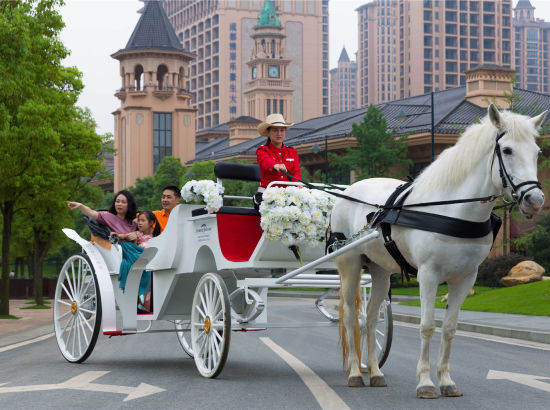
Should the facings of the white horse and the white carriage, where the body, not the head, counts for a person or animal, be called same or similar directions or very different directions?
same or similar directions

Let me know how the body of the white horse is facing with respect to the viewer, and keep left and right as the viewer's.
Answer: facing the viewer and to the right of the viewer

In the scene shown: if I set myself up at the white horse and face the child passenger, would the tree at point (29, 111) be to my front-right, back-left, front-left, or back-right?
front-right

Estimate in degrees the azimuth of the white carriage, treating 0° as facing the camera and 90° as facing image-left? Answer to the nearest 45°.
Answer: approximately 315°

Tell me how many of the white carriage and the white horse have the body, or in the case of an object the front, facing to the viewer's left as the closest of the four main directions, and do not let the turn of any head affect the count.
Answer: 0

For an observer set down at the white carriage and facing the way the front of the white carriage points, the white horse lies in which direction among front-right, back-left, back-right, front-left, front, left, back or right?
front

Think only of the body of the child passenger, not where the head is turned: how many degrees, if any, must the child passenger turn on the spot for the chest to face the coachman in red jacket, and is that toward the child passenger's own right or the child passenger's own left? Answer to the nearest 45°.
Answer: approximately 90° to the child passenger's own left

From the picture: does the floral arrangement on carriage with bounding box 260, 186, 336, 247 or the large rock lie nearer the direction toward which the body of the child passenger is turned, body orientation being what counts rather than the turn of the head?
the floral arrangement on carriage
